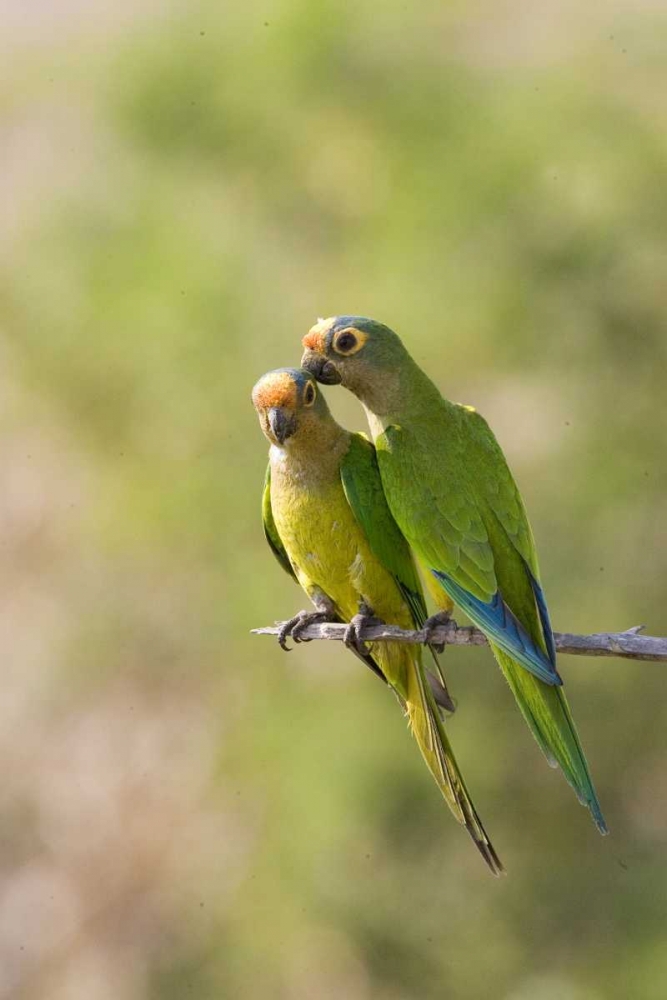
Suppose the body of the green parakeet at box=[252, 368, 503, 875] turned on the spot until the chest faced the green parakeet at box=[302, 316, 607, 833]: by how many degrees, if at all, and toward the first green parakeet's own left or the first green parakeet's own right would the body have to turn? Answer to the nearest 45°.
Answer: approximately 90° to the first green parakeet's own left

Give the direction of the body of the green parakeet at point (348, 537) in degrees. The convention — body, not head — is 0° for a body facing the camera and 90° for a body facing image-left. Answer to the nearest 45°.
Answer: approximately 45°
